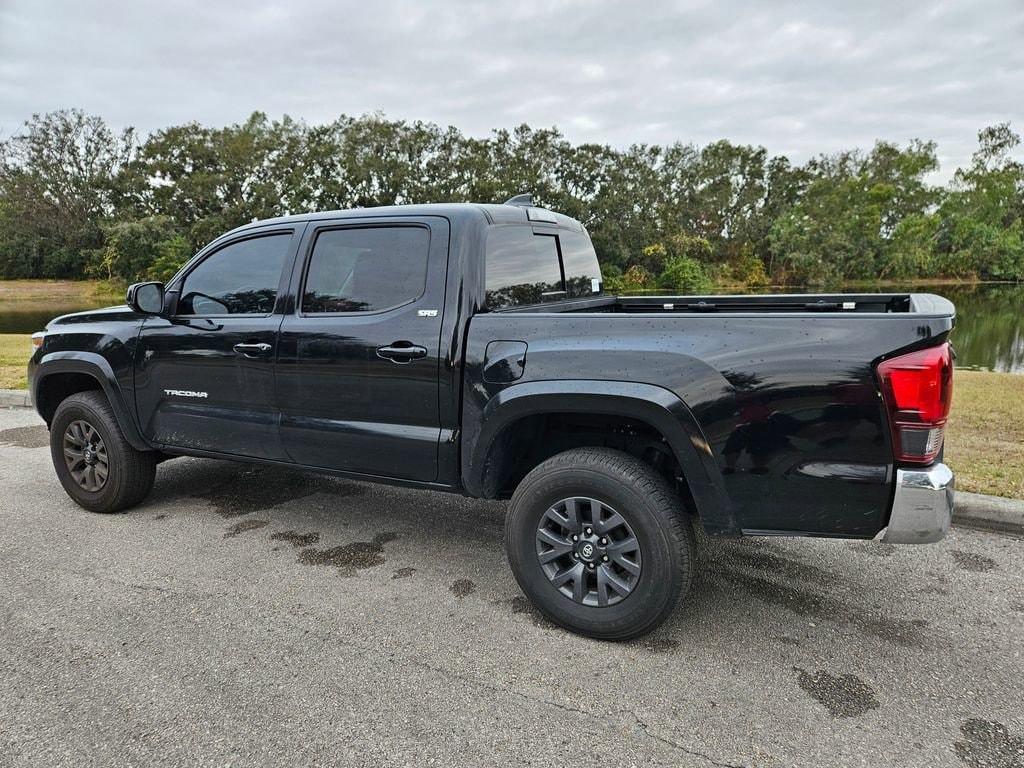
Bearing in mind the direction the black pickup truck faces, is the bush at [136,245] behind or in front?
in front

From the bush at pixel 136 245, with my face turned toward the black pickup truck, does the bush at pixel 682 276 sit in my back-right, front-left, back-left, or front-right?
front-left

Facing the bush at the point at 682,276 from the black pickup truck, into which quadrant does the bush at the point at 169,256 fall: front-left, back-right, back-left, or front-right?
front-left

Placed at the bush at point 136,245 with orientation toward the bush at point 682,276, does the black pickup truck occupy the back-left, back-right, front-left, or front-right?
front-right

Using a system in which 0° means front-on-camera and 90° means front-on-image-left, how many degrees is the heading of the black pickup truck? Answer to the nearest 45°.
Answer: approximately 135°

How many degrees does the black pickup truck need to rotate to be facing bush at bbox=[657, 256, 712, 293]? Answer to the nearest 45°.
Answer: approximately 45° to its right

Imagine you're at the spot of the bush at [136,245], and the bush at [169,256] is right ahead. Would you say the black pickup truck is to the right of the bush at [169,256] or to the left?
right

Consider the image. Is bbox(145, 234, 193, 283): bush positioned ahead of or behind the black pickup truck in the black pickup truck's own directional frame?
ahead
